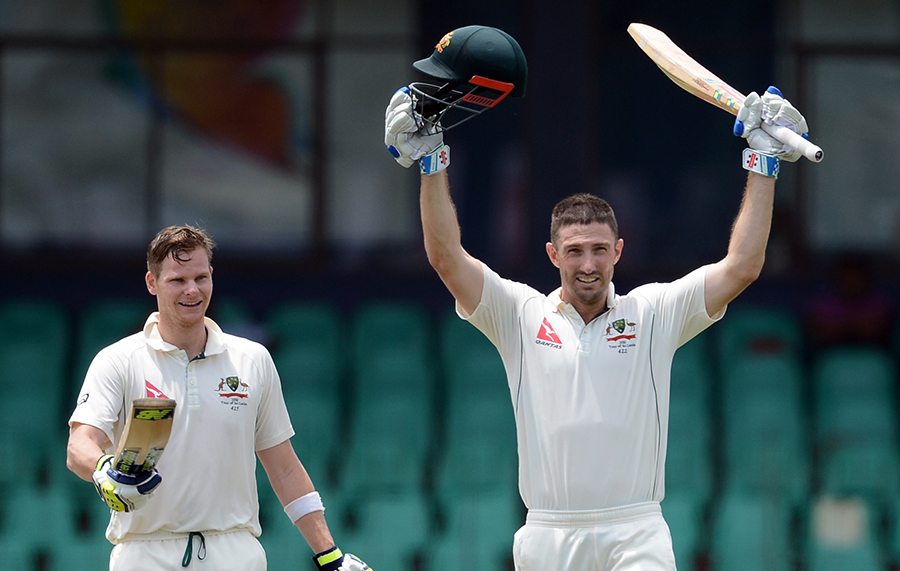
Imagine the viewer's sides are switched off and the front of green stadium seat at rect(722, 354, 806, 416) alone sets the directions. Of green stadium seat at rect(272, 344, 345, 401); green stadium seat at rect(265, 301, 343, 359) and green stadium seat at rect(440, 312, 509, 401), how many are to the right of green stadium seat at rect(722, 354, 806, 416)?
3

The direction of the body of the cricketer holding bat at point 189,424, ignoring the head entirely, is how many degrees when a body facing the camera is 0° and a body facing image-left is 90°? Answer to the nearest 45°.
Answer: approximately 0°

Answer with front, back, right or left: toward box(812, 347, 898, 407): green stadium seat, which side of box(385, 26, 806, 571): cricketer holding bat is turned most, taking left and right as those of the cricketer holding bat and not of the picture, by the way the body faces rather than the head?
back

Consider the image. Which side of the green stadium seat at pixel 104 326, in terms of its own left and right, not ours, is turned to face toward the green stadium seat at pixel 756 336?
left

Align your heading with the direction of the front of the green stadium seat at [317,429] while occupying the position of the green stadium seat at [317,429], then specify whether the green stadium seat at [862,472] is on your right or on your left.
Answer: on your left

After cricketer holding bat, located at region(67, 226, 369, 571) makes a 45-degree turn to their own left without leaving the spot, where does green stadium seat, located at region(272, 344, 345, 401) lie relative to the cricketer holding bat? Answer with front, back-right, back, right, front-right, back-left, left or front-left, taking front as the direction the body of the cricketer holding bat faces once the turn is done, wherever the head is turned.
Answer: back-left
